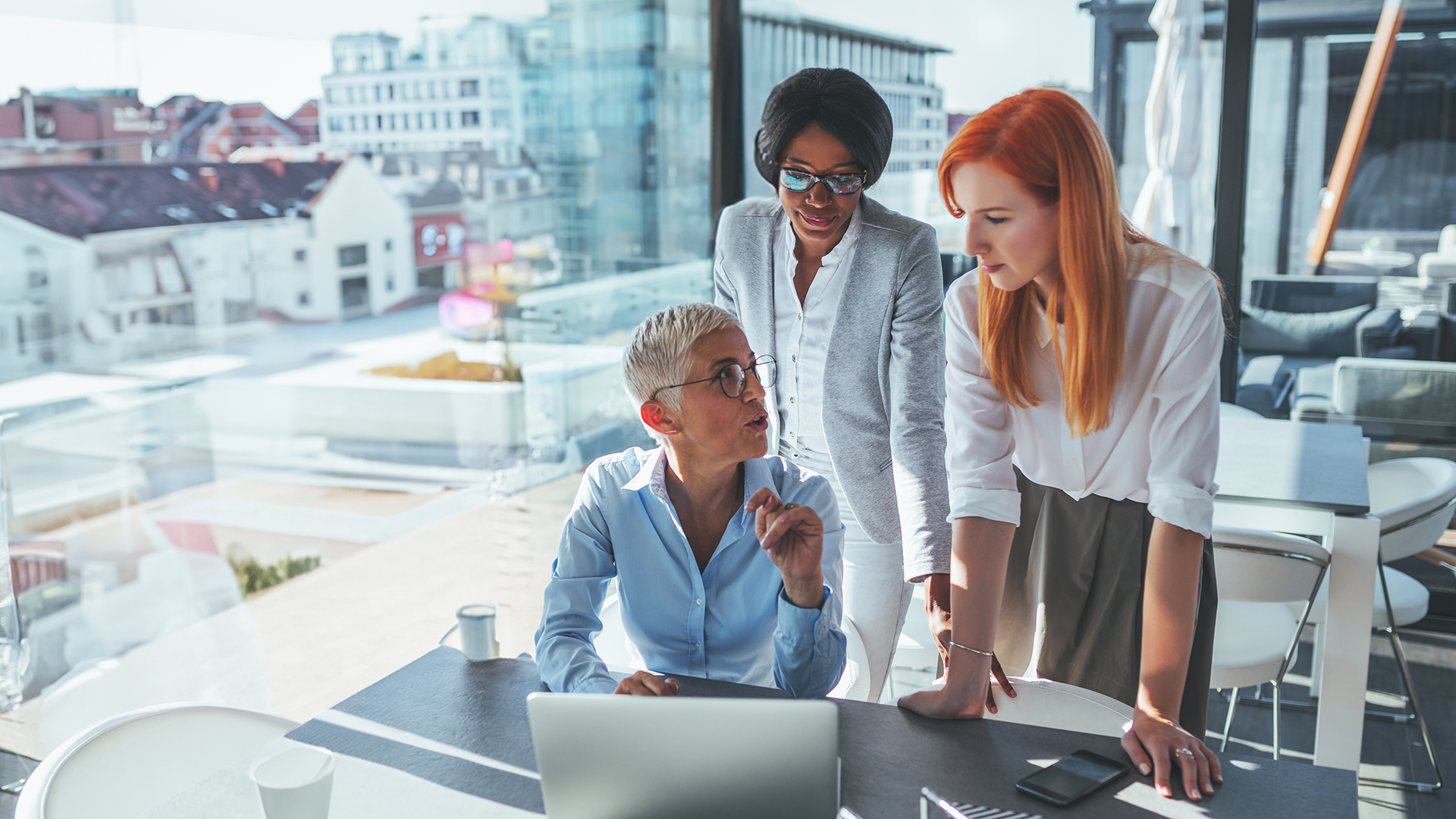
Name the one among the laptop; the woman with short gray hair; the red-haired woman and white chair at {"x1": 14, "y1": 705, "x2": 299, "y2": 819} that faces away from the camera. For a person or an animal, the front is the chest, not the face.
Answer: the laptop

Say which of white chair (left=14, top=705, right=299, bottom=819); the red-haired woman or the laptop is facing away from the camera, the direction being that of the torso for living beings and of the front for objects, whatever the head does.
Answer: the laptop

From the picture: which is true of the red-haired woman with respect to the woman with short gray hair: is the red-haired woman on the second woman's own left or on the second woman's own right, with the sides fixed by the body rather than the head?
on the second woman's own left

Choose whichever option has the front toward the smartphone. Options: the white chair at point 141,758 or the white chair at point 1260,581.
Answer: the white chair at point 141,758

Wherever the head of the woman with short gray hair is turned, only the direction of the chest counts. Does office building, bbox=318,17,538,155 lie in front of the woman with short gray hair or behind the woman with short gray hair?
behind

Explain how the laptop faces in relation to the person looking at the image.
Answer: facing away from the viewer

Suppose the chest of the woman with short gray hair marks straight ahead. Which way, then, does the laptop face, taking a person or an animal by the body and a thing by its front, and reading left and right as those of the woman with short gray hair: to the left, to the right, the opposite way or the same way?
the opposite way

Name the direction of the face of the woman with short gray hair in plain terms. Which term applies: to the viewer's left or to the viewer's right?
to the viewer's right

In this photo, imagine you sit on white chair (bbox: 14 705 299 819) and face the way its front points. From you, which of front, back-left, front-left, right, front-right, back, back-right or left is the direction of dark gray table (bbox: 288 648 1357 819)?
front

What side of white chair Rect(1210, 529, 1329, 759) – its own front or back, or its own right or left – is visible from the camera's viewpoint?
back

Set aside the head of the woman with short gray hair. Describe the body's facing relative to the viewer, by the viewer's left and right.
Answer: facing the viewer

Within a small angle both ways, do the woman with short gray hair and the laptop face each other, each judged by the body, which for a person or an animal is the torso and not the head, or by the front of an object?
yes
